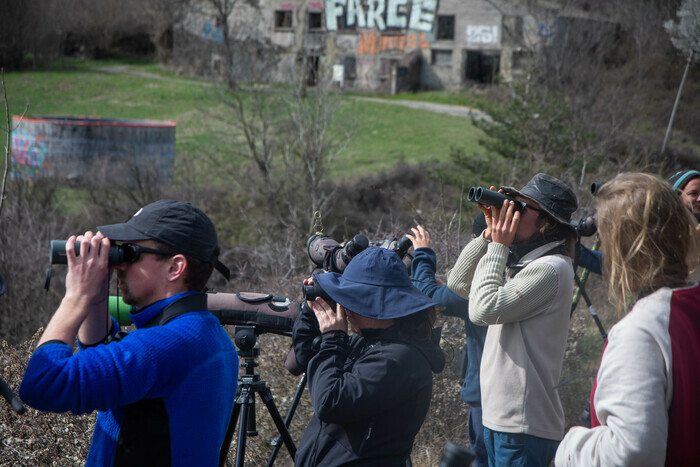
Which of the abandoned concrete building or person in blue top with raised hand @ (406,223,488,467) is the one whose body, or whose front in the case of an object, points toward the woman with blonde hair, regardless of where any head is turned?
the abandoned concrete building

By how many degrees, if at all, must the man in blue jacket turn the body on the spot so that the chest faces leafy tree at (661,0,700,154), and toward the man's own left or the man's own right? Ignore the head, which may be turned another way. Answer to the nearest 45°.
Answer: approximately 135° to the man's own right

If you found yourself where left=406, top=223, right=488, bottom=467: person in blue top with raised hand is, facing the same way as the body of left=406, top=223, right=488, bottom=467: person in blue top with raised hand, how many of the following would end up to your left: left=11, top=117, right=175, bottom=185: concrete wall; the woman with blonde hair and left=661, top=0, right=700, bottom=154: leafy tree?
1

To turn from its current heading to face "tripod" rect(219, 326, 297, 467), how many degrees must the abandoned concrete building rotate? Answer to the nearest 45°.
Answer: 0° — it already faces it

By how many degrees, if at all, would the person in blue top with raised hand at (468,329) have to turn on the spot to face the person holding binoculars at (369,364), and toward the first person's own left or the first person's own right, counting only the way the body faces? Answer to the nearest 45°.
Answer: approximately 90° to the first person's own left

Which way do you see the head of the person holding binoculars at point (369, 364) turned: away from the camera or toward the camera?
away from the camera

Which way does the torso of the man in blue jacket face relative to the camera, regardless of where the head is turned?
to the viewer's left
